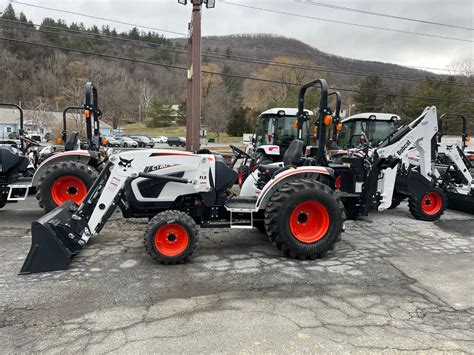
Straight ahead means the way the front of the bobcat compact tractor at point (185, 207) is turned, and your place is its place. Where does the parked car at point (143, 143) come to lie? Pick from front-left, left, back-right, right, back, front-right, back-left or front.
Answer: right

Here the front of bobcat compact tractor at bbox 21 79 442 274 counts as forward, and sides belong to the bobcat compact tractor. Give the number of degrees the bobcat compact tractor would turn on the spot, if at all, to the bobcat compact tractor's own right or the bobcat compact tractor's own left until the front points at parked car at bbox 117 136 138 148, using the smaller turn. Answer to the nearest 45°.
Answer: approximately 90° to the bobcat compact tractor's own right

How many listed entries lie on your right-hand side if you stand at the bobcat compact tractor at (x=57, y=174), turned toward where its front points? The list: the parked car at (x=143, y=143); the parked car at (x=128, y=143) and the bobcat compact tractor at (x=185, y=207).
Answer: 2

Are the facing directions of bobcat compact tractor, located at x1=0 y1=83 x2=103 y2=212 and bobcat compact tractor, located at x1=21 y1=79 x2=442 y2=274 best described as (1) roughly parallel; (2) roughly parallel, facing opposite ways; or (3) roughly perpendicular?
roughly parallel

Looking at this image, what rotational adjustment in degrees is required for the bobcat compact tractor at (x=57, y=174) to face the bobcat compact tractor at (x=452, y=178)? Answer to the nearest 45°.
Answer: approximately 180°

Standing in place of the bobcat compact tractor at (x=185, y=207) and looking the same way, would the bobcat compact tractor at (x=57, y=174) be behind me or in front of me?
in front

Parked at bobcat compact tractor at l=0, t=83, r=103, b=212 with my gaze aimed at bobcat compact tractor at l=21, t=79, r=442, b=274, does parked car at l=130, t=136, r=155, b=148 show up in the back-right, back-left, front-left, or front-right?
back-left

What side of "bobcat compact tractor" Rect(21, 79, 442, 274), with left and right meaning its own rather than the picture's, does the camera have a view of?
left

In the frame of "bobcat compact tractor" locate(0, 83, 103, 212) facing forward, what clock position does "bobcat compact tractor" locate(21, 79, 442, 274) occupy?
"bobcat compact tractor" locate(21, 79, 442, 274) is roughly at 8 o'clock from "bobcat compact tractor" locate(0, 83, 103, 212).

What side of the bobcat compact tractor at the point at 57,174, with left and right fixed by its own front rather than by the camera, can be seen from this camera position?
left

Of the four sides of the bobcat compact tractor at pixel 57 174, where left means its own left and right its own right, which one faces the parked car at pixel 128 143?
right

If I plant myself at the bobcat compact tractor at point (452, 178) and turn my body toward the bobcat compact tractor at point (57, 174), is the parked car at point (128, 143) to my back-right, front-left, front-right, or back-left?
front-right

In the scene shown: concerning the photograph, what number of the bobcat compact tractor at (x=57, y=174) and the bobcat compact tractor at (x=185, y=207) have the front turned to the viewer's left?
2

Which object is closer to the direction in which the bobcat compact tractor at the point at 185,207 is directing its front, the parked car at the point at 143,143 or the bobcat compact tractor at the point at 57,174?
the bobcat compact tractor
